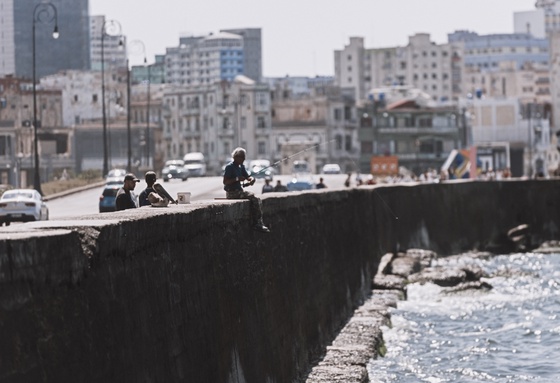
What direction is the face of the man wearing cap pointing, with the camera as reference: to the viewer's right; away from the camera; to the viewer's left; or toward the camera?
to the viewer's right

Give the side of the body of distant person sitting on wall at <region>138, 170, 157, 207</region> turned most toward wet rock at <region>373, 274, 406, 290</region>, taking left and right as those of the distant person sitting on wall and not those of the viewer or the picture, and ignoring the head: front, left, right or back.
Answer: left

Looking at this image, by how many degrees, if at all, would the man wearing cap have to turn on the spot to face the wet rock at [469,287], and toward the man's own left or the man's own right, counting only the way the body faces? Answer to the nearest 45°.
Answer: approximately 45° to the man's own left

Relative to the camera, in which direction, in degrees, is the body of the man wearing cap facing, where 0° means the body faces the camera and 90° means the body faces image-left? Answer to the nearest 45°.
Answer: approximately 270°

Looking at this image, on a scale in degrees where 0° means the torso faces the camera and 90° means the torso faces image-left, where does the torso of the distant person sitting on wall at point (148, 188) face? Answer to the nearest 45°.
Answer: approximately 270°

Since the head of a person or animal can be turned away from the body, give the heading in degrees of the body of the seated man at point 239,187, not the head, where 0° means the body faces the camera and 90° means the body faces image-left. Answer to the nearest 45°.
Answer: approximately 270°
